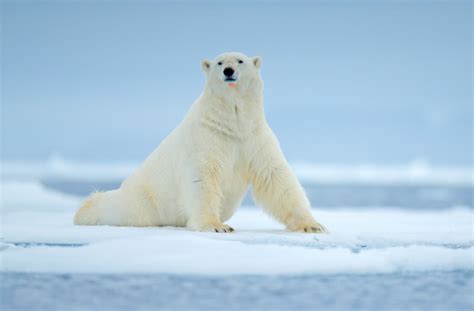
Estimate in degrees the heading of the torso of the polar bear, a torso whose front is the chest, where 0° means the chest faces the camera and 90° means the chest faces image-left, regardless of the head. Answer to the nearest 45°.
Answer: approximately 315°
